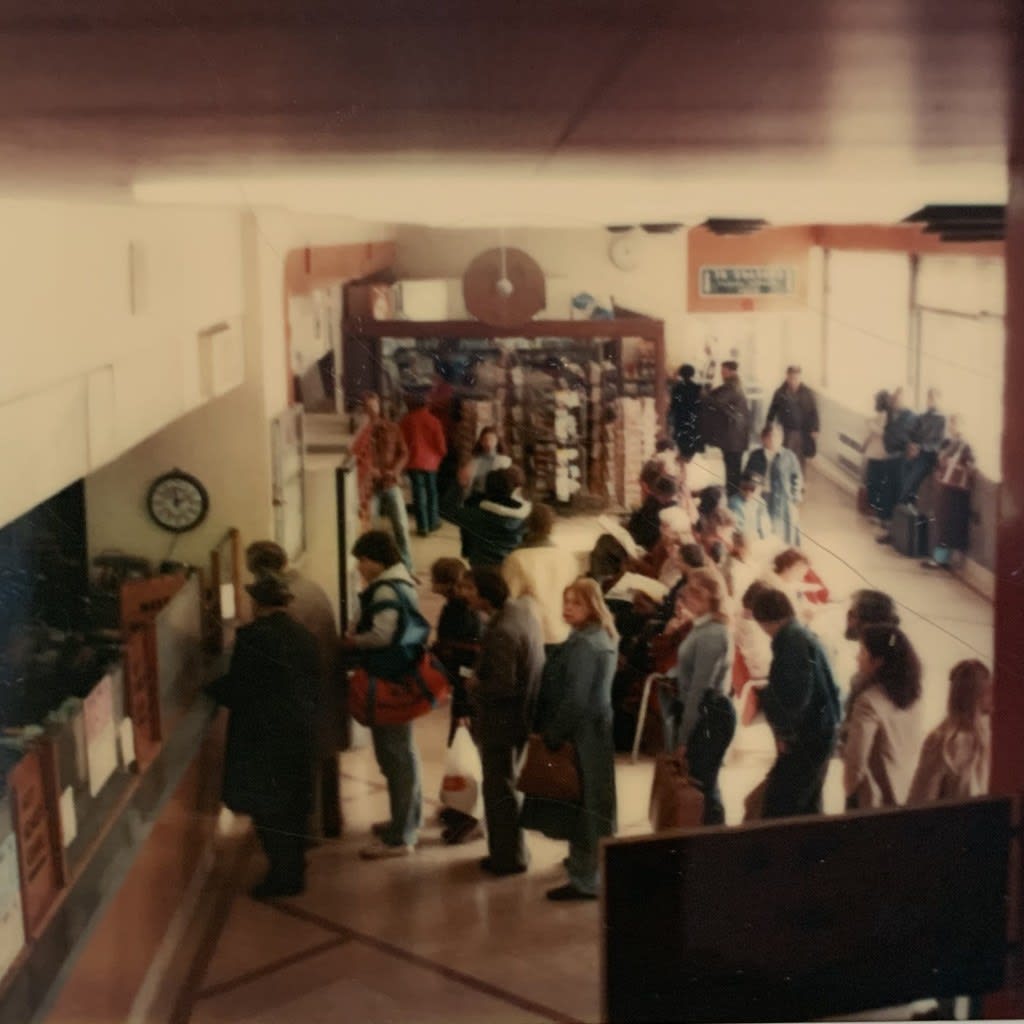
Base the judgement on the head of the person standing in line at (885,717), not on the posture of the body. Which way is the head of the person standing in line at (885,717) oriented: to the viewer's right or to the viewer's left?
to the viewer's left

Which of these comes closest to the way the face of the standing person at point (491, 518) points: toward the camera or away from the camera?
away from the camera

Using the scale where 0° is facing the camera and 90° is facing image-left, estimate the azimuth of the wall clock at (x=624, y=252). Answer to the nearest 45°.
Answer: approximately 0°

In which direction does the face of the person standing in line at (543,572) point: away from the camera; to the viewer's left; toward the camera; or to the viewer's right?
away from the camera

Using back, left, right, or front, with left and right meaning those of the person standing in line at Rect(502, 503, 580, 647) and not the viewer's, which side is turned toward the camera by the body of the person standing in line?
back

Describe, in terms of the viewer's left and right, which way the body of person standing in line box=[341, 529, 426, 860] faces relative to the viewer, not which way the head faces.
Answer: facing to the left of the viewer
